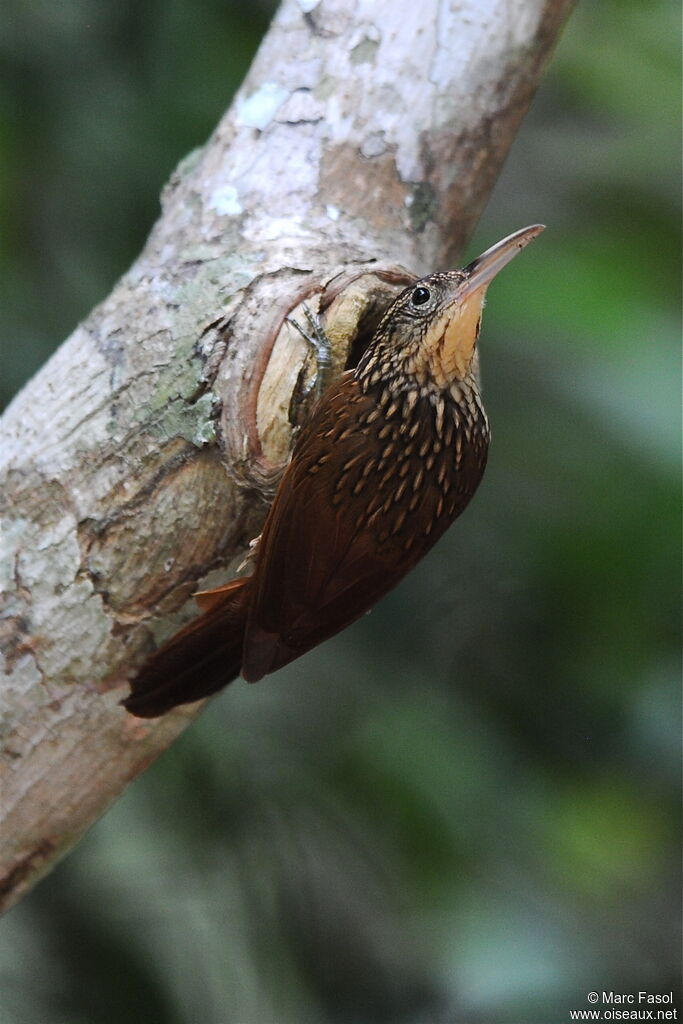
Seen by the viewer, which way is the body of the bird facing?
to the viewer's right
